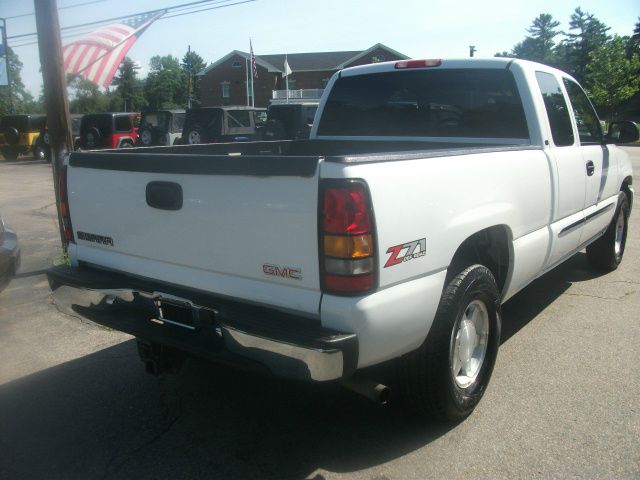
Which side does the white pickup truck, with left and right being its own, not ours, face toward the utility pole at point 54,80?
left

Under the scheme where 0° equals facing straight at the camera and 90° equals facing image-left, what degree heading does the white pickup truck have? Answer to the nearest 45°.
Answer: approximately 225°

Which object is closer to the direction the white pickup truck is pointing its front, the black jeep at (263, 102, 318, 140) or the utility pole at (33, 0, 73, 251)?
the black jeep

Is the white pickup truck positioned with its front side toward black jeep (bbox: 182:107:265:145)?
no

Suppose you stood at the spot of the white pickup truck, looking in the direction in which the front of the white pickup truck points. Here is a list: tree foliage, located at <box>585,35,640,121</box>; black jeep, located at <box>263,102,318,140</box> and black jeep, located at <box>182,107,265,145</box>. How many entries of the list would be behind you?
0

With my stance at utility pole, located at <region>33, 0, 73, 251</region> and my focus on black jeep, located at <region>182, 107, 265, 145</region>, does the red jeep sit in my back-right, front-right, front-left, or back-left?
front-left

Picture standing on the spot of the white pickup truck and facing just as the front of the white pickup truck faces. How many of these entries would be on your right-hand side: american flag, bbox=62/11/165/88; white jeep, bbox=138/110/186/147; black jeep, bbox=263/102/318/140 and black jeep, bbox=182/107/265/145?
0

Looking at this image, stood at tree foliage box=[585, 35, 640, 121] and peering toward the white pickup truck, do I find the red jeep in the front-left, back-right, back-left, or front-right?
front-right

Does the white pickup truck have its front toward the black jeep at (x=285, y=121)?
no

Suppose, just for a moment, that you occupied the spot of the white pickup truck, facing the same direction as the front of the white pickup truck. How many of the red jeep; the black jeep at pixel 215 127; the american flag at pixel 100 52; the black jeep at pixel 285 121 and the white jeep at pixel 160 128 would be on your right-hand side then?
0

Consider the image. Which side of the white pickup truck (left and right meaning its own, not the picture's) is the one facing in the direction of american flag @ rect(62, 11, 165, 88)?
left

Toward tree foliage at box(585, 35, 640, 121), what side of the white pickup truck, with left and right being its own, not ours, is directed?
front

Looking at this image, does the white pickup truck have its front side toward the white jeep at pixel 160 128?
no
